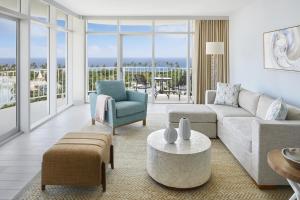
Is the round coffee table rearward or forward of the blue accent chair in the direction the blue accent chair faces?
forward

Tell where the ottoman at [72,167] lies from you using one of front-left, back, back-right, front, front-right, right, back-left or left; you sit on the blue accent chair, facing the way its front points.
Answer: front-right

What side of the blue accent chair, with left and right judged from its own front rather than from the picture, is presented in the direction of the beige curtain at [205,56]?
left

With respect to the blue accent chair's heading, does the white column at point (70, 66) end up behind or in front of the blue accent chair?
behind

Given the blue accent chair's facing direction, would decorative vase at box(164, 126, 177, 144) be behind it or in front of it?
in front

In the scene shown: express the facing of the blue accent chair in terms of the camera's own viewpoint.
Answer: facing the viewer and to the right of the viewer

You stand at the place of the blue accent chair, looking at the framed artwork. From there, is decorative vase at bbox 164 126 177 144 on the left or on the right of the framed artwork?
right

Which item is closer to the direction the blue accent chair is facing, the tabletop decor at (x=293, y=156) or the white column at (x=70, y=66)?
the tabletop decor

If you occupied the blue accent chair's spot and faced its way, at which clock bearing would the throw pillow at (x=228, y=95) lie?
The throw pillow is roughly at 11 o'clock from the blue accent chair.

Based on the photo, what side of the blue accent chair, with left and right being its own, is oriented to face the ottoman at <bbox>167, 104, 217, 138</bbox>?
front

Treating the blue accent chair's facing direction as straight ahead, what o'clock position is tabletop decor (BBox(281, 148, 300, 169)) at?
The tabletop decor is roughly at 1 o'clock from the blue accent chair.

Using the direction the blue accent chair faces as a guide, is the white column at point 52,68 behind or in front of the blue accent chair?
behind

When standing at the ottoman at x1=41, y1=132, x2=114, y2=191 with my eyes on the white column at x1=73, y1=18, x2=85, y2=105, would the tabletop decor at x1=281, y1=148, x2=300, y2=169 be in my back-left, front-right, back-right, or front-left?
back-right
